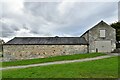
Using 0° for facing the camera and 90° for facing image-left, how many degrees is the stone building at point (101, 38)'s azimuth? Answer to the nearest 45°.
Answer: approximately 0°
